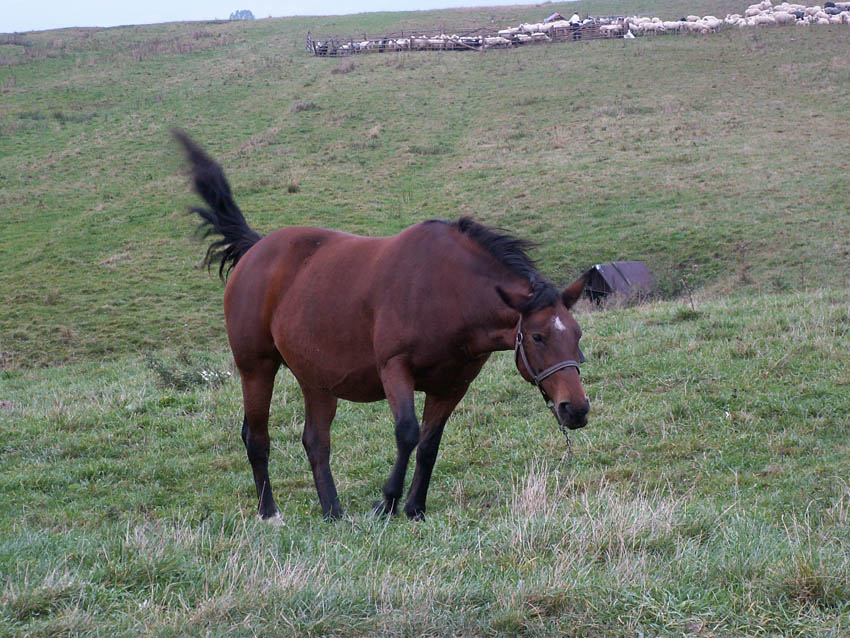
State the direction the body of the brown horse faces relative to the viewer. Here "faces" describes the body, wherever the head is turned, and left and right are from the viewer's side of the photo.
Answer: facing the viewer and to the right of the viewer
